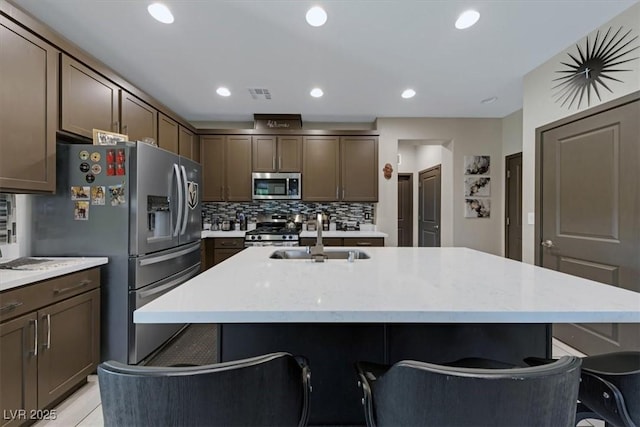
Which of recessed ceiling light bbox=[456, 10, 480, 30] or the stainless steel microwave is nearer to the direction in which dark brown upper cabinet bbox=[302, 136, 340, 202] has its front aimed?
the recessed ceiling light

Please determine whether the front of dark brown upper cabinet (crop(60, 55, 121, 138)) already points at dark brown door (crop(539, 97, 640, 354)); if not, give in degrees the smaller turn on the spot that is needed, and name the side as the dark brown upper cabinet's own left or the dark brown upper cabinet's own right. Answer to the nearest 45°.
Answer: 0° — it already faces it

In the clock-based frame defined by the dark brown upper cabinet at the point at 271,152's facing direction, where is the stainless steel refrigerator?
The stainless steel refrigerator is roughly at 1 o'clock from the dark brown upper cabinet.

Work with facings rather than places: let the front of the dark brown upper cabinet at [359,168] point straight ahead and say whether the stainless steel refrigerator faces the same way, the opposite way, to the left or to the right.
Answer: to the left

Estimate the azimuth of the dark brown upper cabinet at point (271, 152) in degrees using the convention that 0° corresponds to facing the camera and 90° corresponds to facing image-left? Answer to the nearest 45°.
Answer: approximately 0°

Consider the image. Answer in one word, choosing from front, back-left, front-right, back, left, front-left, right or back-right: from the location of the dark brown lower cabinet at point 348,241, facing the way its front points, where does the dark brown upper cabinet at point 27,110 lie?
front-right

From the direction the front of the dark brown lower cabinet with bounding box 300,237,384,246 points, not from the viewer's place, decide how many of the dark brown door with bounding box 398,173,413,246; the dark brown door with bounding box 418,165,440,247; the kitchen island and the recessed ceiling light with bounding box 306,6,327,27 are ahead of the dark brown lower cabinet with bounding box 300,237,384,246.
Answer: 2

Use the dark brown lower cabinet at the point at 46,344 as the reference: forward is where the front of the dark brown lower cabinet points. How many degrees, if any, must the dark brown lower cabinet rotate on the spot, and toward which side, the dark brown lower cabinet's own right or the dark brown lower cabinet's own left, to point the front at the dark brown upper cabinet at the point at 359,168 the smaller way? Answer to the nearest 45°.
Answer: approximately 45° to the dark brown lower cabinet's own left

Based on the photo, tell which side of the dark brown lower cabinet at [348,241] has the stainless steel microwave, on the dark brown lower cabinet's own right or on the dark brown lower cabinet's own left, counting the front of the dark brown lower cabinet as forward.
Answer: on the dark brown lower cabinet's own right

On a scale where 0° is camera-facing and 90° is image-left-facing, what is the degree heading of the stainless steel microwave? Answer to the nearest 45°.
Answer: approximately 0°

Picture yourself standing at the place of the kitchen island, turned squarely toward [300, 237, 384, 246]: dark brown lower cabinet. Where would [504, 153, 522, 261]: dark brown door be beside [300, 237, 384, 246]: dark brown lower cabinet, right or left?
right
